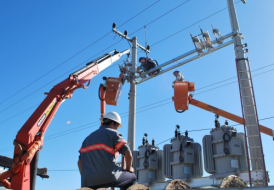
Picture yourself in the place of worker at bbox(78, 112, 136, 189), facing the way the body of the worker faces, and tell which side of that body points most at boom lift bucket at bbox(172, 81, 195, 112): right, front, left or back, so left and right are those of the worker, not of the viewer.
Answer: front

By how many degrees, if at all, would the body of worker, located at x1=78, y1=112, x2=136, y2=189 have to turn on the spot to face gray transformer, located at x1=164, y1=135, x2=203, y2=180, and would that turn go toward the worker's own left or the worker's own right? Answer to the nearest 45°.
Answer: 0° — they already face it

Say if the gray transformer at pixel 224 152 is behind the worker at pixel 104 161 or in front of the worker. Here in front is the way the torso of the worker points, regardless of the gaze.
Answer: in front

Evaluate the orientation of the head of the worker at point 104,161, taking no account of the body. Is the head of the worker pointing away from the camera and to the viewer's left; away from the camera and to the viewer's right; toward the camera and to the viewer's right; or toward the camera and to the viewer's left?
away from the camera and to the viewer's right

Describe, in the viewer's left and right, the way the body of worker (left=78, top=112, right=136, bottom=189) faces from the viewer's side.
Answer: facing away from the viewer and to the right of the viewer

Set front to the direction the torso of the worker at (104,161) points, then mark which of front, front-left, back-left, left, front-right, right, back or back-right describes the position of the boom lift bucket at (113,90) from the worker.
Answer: front-left

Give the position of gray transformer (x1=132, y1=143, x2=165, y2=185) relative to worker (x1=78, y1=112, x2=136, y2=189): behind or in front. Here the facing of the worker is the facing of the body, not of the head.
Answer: in front

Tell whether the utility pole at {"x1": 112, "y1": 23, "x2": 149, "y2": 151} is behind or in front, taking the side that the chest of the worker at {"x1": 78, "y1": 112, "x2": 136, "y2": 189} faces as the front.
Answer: in front
